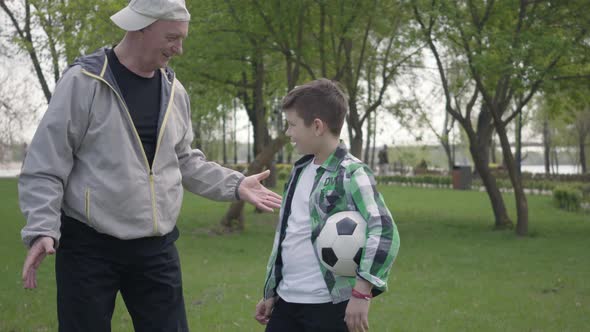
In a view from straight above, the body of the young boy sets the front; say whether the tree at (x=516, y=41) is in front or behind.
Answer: behind

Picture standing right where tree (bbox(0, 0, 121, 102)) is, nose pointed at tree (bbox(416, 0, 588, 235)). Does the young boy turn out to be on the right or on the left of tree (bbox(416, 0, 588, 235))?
right

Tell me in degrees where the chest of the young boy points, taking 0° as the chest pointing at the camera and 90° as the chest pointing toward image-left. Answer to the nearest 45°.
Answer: approximately 45°

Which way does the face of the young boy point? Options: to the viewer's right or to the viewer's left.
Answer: to the viewer's left

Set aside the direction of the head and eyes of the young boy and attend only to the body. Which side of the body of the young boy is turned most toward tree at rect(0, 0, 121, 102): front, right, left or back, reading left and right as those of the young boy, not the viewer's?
right
